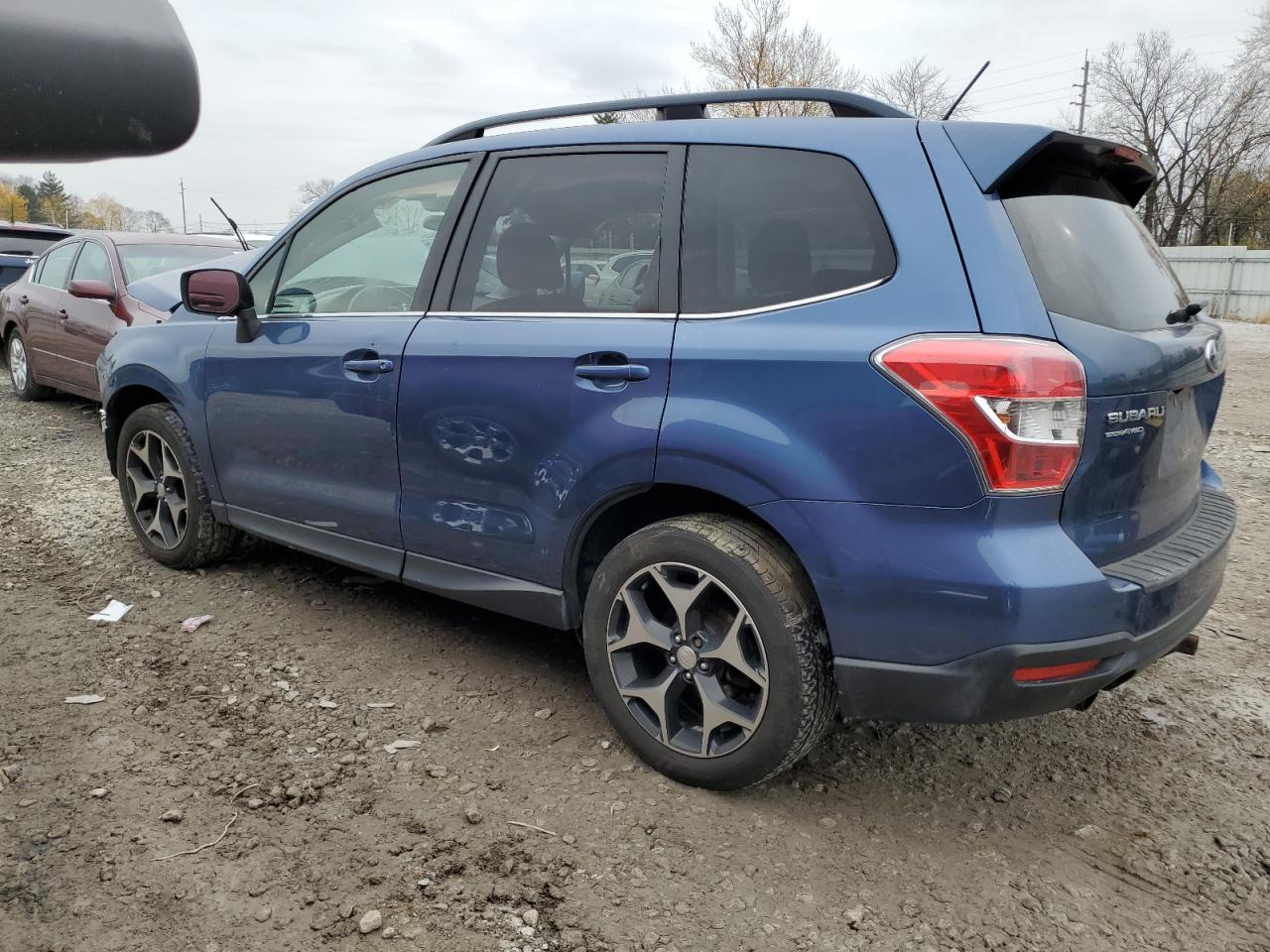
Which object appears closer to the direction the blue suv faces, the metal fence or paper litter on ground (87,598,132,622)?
the paper litter on ground

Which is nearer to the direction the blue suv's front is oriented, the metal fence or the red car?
the red car

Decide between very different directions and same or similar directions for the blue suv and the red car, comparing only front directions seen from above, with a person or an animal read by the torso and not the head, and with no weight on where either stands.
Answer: very different directions

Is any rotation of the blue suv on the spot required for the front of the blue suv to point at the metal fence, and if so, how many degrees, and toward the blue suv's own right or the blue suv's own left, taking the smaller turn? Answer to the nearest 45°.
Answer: approximately 90° to the blue suv's own right

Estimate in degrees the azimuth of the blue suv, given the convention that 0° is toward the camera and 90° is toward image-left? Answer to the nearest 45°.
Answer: approximately 135°
